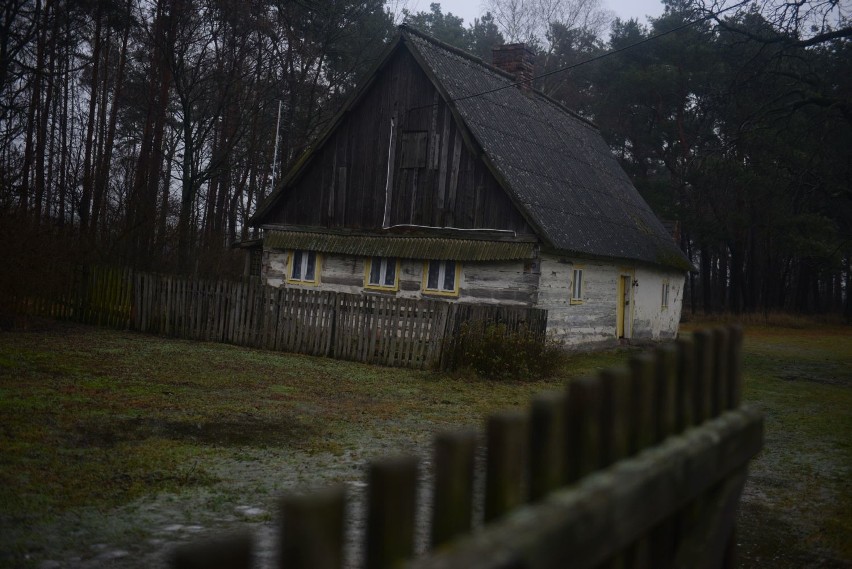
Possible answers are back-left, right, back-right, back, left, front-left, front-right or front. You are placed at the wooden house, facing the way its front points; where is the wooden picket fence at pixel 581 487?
front-right

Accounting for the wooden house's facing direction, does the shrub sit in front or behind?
in front

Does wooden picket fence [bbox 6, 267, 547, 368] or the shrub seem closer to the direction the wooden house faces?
the shrub

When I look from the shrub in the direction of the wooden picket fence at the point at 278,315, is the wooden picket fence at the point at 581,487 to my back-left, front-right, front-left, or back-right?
back-left

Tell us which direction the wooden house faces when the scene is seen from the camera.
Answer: facing the viewer and to the right of the viewer

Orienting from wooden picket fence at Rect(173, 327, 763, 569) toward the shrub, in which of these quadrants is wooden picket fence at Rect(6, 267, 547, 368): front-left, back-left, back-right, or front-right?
front-left

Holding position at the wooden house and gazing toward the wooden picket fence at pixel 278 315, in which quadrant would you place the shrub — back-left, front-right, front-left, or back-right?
front-left
